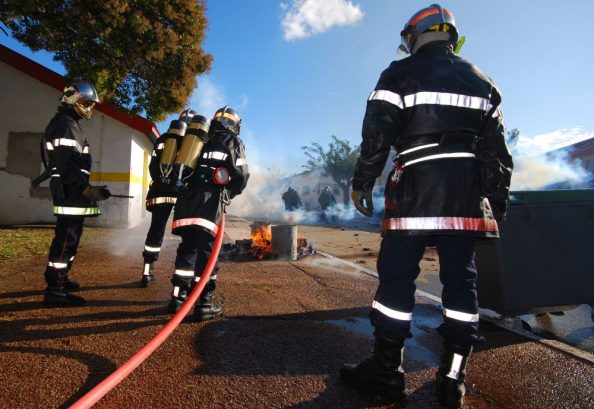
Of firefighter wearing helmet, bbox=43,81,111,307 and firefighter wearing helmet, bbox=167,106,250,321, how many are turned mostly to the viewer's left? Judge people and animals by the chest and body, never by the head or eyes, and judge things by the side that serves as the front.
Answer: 0

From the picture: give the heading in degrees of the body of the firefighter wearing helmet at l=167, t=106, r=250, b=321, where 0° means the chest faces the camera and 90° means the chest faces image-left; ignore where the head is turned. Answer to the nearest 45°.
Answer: approximately 225°

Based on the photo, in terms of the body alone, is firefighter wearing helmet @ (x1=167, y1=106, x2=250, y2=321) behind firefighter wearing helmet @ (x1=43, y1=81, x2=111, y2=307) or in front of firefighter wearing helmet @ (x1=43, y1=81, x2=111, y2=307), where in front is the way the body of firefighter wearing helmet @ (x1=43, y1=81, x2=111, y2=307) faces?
in front

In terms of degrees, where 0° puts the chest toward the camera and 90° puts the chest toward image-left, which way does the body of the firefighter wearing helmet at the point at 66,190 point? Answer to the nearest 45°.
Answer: approximately 270°

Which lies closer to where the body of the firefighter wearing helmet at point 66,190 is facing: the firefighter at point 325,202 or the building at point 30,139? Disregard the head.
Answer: the firefighter

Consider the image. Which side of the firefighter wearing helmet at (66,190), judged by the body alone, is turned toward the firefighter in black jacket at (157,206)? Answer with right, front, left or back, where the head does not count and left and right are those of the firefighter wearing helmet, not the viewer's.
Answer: front

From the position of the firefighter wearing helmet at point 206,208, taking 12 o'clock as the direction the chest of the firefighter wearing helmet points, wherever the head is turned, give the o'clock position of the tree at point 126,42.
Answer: The tree is roughly at 10 o'clock from the firefighter wearing helmet.

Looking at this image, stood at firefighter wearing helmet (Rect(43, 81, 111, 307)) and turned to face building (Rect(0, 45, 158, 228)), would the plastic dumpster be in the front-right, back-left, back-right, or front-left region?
back-right

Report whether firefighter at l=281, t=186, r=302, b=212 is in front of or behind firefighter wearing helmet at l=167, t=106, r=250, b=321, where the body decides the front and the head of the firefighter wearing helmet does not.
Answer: in front

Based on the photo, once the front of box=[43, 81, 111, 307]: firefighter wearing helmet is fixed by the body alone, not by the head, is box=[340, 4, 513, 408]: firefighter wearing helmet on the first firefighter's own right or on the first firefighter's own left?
on the first firefighter's own right

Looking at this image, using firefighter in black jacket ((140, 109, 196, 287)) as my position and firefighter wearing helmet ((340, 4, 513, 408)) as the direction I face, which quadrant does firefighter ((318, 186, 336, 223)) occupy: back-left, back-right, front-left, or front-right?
back-left

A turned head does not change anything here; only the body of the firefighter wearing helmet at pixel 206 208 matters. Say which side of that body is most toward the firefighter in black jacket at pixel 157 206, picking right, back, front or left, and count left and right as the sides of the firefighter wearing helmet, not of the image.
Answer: left

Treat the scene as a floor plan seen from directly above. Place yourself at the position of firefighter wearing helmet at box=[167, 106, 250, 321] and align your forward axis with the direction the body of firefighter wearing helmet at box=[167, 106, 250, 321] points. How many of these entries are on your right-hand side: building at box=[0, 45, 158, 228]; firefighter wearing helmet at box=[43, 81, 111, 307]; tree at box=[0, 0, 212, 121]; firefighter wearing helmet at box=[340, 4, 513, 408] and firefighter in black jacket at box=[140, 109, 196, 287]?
1
